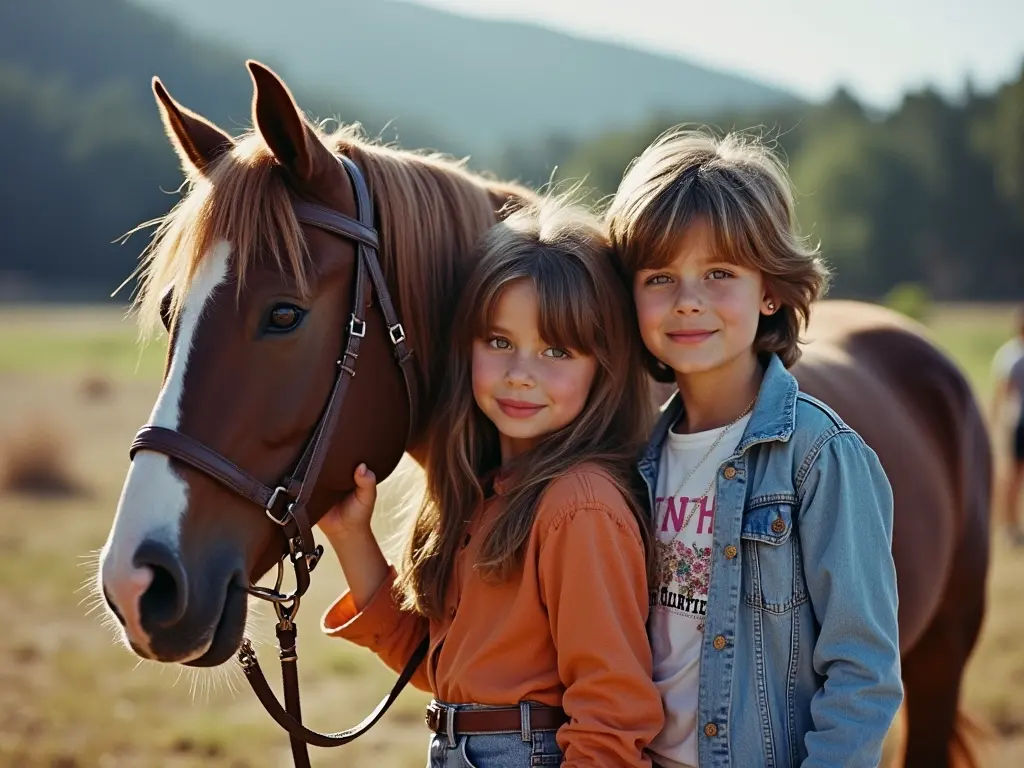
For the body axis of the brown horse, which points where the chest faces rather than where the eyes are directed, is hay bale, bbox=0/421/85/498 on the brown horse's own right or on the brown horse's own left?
on the brown horse's own right

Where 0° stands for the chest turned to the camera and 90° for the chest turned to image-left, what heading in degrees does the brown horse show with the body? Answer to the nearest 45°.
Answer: approximately 45°

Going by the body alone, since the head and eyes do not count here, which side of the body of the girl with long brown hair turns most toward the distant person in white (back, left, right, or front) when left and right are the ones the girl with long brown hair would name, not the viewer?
back

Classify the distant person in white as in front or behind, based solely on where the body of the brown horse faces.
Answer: behind
